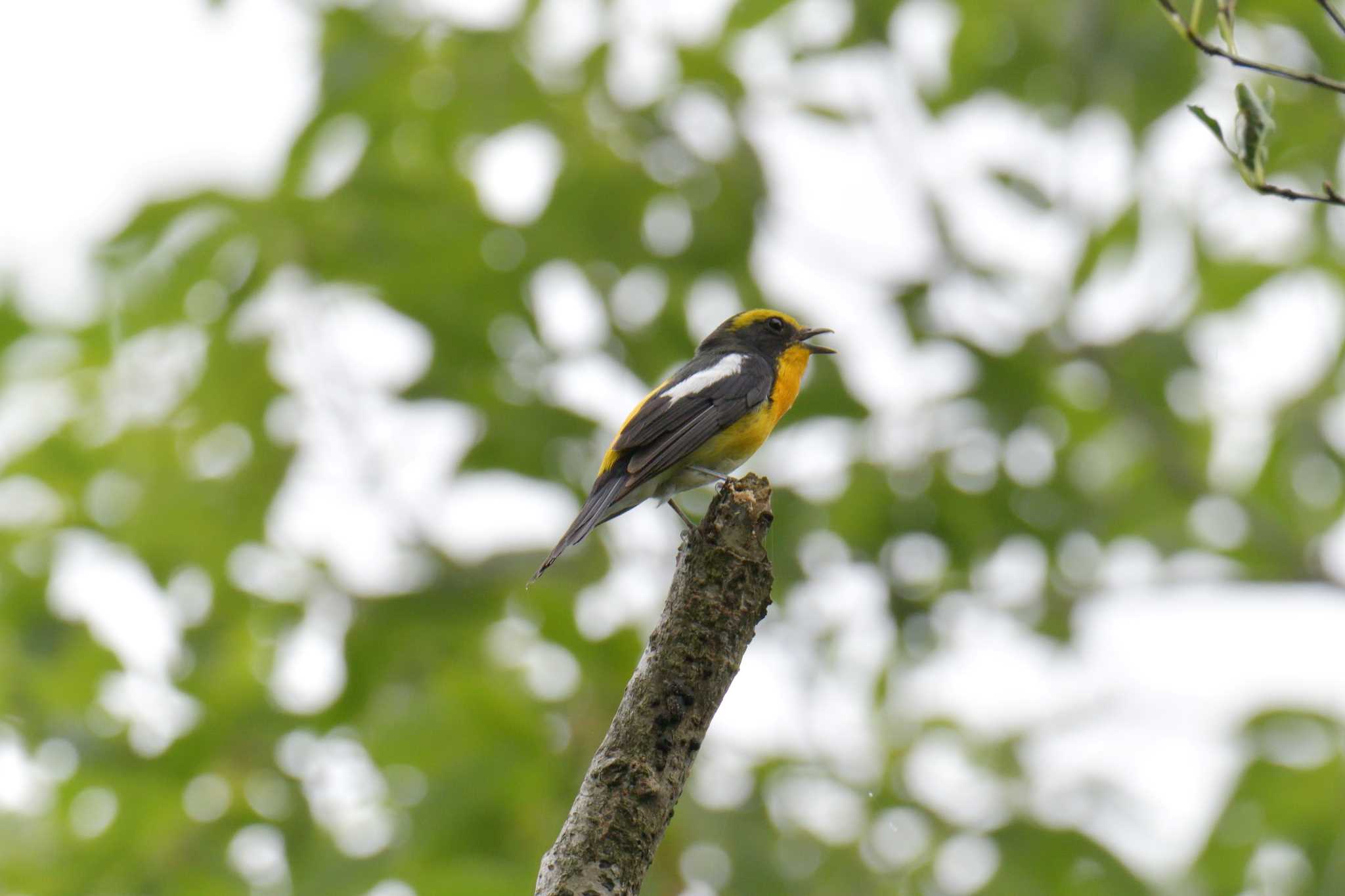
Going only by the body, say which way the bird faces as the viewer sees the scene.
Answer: to the viewer's right
